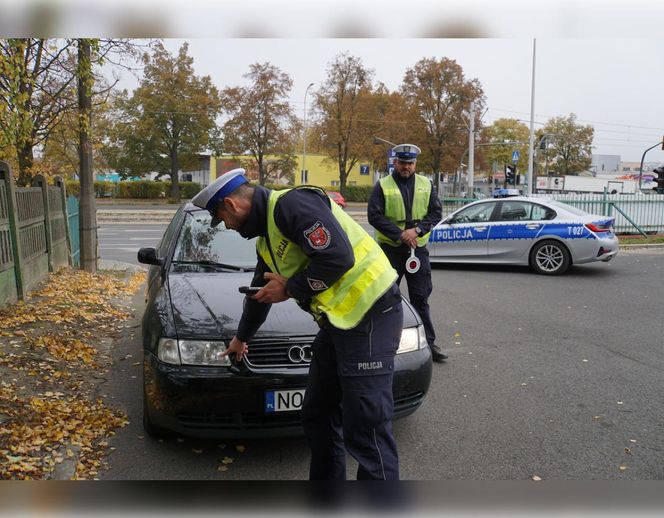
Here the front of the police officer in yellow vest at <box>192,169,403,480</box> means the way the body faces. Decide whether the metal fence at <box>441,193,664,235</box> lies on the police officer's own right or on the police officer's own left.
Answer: on the police officer's own right

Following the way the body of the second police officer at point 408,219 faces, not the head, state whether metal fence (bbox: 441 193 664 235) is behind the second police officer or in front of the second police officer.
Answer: behind

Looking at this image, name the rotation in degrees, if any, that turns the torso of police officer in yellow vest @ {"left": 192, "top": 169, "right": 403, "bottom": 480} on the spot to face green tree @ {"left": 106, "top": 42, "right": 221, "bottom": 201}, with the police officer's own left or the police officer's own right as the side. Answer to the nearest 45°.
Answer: approximately 90° to the police officer's own right

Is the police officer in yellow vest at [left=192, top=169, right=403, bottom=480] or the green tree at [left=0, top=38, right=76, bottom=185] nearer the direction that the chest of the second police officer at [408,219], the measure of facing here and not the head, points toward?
the police officer in yellow vest

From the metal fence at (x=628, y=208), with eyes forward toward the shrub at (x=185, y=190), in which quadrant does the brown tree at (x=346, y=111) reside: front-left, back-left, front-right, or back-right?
front-right

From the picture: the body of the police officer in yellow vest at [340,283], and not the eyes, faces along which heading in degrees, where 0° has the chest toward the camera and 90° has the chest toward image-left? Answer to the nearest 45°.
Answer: approximately 90°

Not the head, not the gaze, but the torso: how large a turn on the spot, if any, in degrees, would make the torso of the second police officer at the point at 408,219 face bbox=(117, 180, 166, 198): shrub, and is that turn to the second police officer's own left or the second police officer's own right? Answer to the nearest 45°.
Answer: approximately 135° to the second police officer's own right

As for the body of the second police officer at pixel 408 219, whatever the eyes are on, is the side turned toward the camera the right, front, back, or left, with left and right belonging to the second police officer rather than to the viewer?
front

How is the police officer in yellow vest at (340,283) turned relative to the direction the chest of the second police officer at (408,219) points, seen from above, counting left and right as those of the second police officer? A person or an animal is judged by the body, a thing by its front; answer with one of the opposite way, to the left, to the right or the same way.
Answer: to the right

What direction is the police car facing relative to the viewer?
to the viewer's left

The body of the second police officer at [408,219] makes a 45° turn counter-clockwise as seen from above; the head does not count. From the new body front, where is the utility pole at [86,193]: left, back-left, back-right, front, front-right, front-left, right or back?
back

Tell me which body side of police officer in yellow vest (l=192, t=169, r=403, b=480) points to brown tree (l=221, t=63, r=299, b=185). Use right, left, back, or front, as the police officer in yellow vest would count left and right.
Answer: right

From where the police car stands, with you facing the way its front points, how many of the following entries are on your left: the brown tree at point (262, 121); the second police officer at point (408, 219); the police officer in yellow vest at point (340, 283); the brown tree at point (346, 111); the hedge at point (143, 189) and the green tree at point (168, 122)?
2

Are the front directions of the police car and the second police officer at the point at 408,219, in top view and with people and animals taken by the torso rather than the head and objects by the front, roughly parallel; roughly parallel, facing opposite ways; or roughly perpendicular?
roughly perpendicular

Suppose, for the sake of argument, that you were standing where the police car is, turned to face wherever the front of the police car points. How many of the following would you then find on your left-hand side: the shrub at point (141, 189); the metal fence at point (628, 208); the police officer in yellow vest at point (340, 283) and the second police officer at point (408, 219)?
2
